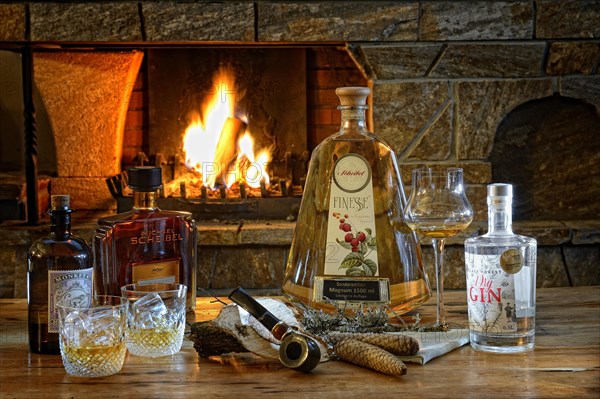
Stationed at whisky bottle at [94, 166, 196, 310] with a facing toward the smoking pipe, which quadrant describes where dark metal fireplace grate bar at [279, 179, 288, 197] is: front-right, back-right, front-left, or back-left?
back-left

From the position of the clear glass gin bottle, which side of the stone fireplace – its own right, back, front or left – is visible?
front

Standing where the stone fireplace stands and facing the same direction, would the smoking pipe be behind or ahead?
ahead

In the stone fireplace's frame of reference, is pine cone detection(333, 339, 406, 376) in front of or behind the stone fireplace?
in front

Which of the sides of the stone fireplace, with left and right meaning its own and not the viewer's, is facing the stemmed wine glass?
front

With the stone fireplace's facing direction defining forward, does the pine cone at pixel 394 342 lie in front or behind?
in front

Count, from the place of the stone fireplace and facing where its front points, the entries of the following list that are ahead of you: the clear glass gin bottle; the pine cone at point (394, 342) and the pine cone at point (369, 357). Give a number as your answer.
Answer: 3

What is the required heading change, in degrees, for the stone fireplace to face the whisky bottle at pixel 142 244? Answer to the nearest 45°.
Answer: approximately 45° to its right

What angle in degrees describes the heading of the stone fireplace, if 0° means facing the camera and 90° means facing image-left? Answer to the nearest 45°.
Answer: approximately 0°
